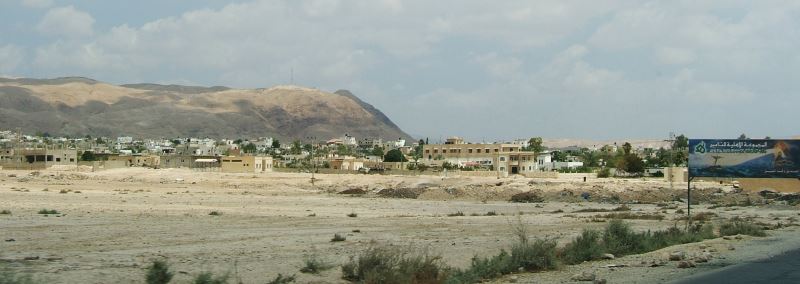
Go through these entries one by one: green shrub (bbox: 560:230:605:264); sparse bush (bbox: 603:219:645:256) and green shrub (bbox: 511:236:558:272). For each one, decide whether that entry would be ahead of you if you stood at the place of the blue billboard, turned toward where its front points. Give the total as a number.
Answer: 3

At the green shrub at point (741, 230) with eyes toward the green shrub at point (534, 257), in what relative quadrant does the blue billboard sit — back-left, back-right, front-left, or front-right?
back-right

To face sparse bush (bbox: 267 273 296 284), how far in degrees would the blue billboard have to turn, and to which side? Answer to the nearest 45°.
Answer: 0° — it already faces it

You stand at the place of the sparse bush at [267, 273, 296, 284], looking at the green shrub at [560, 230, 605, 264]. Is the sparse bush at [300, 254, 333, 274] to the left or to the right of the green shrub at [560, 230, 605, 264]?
left

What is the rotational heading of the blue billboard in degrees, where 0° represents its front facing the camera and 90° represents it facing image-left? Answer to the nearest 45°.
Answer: approximately 0°

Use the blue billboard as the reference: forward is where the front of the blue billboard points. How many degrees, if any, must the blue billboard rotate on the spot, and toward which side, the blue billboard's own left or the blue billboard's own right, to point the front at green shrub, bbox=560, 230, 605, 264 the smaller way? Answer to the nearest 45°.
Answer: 0° — it already faces it

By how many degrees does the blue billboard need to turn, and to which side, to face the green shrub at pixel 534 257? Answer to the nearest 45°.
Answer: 0° — it already faces it

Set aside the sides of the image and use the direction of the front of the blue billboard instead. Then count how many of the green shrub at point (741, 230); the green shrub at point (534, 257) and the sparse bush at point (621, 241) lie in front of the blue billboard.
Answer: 3
